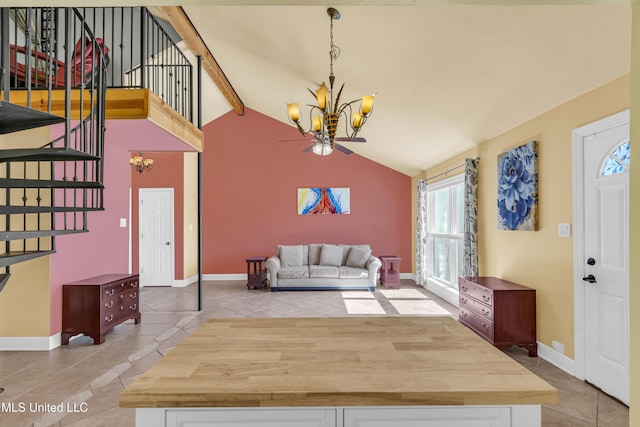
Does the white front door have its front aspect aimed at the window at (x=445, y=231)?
no

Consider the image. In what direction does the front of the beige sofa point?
toward the camera

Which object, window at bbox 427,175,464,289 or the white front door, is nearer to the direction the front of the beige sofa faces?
the white front door

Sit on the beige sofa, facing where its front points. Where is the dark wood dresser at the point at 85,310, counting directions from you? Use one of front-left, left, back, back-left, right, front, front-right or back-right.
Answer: front-right

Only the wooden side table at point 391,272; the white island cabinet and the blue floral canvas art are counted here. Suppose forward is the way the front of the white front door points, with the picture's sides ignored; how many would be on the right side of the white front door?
2

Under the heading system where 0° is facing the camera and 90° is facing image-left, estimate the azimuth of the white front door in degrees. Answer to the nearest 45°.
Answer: approximately 45°

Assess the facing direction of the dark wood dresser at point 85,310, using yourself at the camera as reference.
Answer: facing the viewer and to the right of the viewer

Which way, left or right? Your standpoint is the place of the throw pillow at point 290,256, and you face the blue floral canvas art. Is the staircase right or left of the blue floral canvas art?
right

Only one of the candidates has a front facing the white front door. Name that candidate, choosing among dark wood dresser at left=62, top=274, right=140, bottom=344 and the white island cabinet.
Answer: the dark wood dresser

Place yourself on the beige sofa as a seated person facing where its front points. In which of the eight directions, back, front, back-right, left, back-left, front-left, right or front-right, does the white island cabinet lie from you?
front

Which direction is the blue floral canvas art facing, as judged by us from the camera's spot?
facing the viewer and to the left of the viewer

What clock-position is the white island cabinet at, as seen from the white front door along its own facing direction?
The white island cabinet is roughly at 11 o'clock from the white front door.

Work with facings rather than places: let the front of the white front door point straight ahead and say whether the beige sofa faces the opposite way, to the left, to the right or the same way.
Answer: to the left

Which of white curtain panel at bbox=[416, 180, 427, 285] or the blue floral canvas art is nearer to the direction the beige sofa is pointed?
the blue floral canvas art

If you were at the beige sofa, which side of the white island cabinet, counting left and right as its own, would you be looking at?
back

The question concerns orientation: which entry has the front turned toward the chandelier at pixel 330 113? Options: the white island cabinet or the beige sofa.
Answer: the beige sofa

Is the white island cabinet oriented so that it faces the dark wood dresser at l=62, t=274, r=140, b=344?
no
